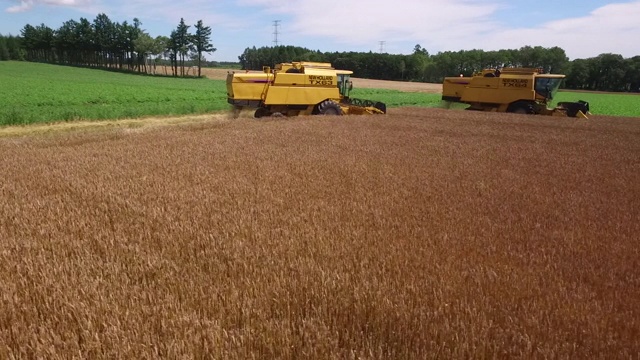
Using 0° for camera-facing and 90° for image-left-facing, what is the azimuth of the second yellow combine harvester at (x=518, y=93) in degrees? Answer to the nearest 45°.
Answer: approximately 270°

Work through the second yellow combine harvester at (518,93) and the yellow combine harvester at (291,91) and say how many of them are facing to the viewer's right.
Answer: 2

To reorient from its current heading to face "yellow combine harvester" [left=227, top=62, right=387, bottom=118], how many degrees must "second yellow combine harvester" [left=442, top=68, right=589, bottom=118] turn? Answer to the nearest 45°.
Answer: approximately 135° to its right

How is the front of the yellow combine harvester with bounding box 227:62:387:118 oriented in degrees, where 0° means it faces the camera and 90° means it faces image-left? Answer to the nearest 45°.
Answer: approximately 270°
